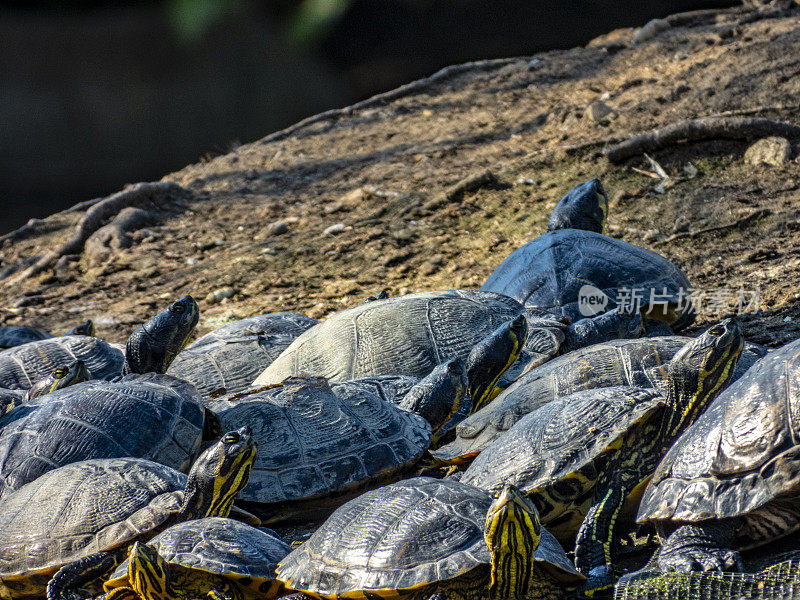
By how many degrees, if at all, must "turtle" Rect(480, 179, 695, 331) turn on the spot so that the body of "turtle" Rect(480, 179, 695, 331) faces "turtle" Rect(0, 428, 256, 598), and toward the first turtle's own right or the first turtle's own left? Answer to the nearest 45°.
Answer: approximately 135° to the first turtle's own left

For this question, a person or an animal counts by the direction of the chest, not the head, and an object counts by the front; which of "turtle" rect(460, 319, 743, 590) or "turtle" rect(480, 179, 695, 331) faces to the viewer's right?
"turtle" rect(460, 319, 743, 590)

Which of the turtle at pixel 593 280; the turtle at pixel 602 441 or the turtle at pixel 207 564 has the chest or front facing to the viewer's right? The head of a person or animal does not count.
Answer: the turtle at pixel 602 441

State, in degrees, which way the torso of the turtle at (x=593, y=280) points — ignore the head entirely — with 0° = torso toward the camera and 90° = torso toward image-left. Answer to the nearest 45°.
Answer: approximately 180°

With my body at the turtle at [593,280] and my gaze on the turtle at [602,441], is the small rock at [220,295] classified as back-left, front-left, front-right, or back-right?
back-right

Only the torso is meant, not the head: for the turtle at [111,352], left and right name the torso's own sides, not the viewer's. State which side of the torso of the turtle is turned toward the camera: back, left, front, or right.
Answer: right

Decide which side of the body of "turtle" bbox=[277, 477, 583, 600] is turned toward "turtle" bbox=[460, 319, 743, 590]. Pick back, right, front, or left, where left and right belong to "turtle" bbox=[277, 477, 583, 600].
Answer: left

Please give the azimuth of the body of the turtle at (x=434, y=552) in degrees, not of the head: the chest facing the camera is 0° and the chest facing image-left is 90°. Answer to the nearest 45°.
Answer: approximately 315°

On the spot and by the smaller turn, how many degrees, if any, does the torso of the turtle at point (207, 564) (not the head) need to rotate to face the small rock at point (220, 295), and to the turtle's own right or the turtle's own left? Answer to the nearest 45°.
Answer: approximately 135° to the turtle's own right

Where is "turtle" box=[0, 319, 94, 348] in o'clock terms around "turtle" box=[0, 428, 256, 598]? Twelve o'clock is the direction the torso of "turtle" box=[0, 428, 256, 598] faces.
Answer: "turtle" box=[0, 319, 94, 348] is roughly at 9 o'clock from "turtle" box=[0, 428, 256, 598].

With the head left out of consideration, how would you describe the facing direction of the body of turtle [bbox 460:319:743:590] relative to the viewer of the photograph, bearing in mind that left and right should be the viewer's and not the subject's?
facing to the right of the viewer
